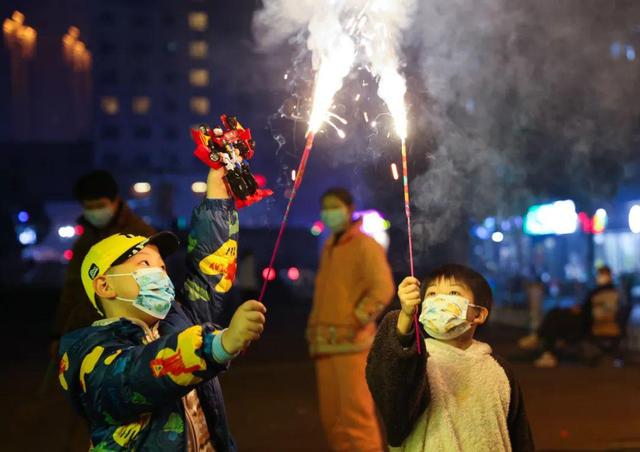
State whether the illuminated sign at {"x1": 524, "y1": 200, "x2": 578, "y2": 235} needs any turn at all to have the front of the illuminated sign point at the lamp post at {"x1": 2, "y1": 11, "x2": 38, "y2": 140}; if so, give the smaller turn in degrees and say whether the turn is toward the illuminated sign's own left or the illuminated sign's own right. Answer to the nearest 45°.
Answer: approximately 90° to the illuminated sign's own right

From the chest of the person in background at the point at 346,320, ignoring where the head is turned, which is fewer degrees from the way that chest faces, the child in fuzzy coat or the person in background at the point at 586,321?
the child in fuzzy coat

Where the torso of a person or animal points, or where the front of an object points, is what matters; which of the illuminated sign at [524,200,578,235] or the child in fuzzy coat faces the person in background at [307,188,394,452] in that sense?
the illuminated sign

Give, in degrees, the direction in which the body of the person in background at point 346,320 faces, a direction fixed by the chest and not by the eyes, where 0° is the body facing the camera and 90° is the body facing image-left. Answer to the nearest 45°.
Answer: approximately 45°

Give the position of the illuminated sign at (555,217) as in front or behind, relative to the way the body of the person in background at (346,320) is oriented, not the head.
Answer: behind
